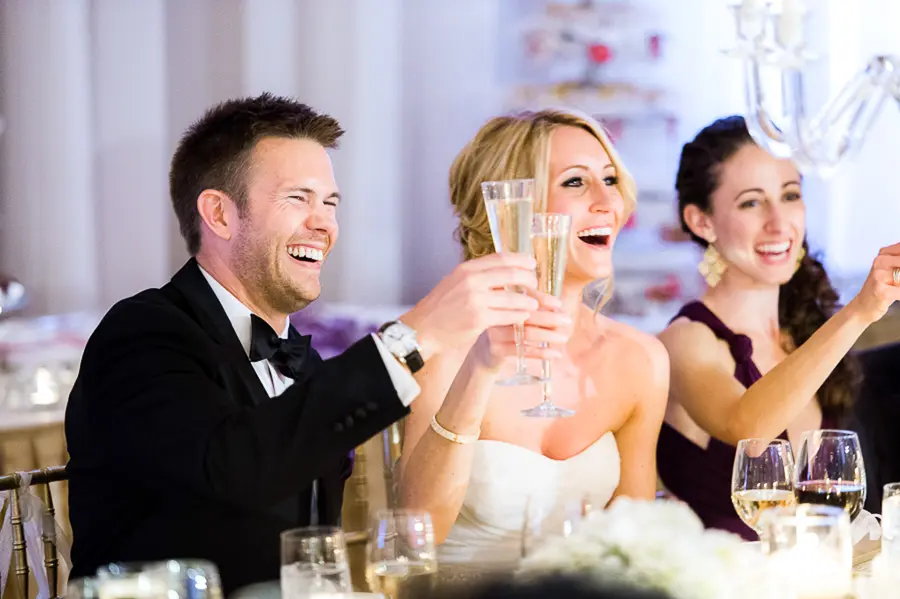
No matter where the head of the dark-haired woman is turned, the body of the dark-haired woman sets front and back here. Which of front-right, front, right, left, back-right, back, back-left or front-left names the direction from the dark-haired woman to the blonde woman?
right

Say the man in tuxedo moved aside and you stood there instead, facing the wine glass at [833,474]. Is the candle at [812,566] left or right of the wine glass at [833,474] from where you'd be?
right

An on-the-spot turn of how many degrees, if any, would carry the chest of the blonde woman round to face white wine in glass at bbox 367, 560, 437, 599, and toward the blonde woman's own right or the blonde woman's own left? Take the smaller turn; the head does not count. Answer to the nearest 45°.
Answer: approximately 45° to the blonde woman's own right

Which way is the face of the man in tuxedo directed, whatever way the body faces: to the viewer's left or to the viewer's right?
to the viewer's right

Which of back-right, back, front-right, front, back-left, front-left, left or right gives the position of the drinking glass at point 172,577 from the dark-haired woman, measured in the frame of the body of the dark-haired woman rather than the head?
front-right

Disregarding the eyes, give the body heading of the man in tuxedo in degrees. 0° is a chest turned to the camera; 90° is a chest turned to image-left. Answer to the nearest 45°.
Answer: approximately 315°

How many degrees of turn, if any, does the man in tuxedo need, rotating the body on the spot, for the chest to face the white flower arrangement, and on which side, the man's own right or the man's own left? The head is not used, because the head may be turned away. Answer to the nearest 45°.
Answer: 0° — they already face it

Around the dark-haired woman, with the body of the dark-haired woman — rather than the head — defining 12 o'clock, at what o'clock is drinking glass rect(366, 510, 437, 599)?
The drinking glass is roughly at 2 o'clock from the dark-haired woman.

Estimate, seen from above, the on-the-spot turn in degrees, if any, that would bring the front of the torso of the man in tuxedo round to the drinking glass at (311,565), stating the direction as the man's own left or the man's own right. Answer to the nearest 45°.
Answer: approximately 45° to the man's own right
